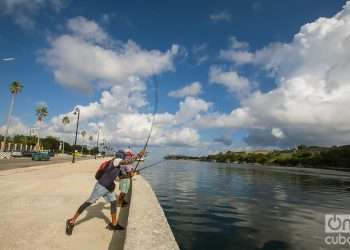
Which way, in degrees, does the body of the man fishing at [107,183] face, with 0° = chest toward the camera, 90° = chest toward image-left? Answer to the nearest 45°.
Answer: approximately 270°
